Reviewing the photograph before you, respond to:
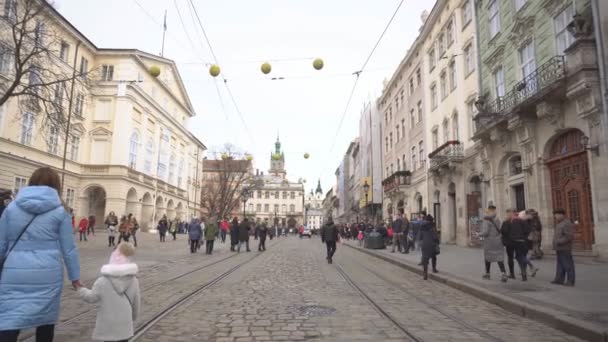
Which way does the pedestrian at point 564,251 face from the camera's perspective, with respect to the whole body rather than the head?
to the viewer's left

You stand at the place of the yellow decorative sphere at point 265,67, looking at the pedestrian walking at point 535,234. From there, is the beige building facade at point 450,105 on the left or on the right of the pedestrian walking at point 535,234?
left

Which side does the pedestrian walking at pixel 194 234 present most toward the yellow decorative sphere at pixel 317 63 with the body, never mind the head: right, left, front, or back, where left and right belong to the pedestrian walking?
right

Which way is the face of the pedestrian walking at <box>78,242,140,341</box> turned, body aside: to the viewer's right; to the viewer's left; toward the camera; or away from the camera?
away from the camera

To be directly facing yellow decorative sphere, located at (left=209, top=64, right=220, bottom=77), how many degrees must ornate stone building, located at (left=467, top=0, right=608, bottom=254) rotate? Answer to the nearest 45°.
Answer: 0° — it already faces it

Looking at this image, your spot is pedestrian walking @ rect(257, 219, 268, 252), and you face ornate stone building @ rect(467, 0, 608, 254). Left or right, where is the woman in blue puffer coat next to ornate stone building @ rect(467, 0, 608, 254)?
right

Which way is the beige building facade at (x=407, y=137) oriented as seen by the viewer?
to the viewer's left

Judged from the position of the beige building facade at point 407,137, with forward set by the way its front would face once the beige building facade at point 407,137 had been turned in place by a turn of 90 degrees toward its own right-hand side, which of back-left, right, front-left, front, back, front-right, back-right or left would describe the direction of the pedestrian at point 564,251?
back

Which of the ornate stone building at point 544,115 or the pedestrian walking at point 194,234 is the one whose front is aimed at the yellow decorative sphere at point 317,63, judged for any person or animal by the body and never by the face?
the ornate stone building

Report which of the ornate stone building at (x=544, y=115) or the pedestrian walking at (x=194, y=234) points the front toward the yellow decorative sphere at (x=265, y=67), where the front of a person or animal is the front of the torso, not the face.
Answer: the ornate stone building

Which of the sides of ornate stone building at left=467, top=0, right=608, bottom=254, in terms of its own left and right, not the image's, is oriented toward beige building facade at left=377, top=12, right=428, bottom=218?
right

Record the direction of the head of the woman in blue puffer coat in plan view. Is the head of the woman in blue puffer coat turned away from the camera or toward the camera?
away from the camera

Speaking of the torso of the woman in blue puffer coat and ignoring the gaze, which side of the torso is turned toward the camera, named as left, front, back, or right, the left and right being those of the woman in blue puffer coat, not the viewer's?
back
